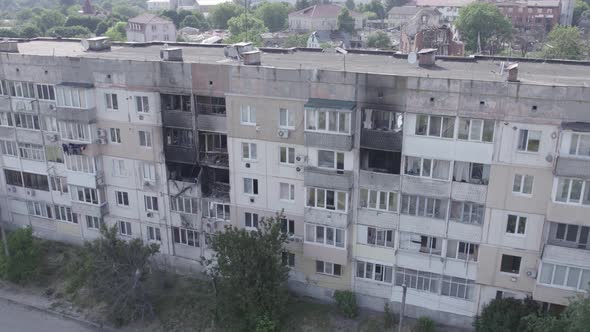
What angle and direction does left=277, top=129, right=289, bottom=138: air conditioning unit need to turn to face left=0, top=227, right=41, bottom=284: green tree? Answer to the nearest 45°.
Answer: approximately 90° to its right

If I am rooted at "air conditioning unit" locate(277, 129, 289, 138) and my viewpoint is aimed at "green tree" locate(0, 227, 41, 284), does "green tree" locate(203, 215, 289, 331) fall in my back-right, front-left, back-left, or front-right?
front-left

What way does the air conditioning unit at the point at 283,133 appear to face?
toward the camera

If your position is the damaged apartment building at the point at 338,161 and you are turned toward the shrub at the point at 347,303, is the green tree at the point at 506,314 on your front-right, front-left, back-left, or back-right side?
front-left

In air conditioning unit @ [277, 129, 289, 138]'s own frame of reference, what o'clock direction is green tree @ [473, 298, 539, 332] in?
The green tree is roughly at 10 o'clock from the air conditioning unit.
